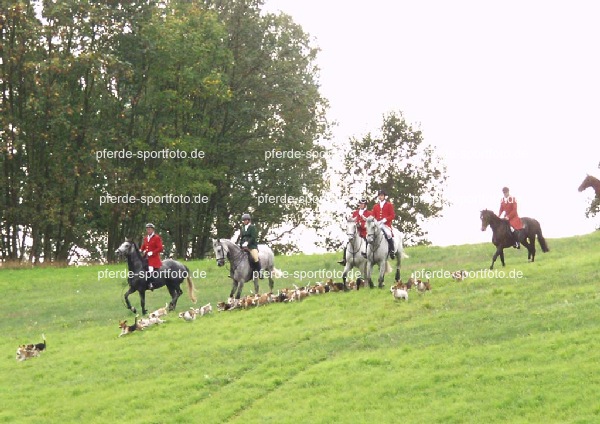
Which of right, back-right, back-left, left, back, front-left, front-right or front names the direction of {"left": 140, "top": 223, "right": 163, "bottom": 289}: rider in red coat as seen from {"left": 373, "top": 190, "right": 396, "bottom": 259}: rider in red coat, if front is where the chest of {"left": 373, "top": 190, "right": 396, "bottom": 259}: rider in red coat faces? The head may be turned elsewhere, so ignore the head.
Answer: front-right

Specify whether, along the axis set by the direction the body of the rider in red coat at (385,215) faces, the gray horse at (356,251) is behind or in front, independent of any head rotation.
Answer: in front

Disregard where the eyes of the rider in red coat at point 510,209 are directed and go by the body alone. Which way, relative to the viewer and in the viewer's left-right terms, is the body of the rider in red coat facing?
facing the viewer and to the left of the viewer

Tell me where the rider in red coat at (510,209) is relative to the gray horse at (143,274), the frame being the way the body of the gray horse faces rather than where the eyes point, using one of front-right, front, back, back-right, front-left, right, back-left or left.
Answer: back

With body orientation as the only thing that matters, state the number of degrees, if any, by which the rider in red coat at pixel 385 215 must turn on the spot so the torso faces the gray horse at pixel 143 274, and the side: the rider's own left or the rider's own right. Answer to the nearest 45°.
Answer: approximately 45° to the rider's own right

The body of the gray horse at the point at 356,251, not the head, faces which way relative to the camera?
toward the camera

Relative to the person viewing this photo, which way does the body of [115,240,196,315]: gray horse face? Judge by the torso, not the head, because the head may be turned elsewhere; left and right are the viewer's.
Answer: facing to the left of the viewer

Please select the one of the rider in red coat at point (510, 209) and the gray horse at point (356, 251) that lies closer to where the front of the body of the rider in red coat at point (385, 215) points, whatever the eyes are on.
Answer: the gray horse

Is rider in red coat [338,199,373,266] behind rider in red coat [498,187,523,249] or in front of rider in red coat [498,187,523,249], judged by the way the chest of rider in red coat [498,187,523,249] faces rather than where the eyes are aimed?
in front

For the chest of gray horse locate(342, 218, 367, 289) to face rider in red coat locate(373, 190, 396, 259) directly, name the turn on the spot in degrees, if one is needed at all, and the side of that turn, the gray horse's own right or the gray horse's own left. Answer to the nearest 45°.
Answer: approximately 135° to the gray horse's own left
